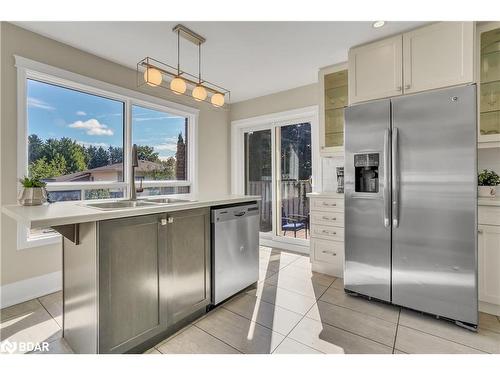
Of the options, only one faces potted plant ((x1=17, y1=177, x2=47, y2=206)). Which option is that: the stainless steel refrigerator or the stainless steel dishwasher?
the stainless steel refrigerator

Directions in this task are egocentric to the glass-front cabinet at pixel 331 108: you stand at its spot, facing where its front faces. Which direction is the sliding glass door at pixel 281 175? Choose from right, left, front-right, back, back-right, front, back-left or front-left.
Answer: right

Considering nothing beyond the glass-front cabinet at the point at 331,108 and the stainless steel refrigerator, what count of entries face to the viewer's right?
0

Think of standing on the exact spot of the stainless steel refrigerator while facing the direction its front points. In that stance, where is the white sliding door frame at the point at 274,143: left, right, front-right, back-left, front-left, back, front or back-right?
right

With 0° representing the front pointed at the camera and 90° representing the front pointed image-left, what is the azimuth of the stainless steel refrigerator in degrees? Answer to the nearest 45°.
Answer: approximately 45°

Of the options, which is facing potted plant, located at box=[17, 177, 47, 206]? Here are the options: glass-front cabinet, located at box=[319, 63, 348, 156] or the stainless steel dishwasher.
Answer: the glass-front cabinet

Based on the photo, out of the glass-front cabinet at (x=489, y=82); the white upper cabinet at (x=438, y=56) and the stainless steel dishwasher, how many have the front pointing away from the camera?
0

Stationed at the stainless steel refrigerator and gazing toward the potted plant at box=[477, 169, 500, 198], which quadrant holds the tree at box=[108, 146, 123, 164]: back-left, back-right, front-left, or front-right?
back-left

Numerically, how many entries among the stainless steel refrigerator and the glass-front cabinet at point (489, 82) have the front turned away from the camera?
0

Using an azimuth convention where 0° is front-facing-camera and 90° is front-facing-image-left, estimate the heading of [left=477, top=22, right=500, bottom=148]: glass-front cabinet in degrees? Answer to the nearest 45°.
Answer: approximately 45°

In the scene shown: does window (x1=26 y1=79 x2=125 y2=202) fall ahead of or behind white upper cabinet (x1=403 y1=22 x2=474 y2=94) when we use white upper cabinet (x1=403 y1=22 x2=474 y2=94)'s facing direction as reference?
ahead

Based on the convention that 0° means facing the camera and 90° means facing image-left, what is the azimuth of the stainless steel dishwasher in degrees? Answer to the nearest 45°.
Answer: approximately 315°
